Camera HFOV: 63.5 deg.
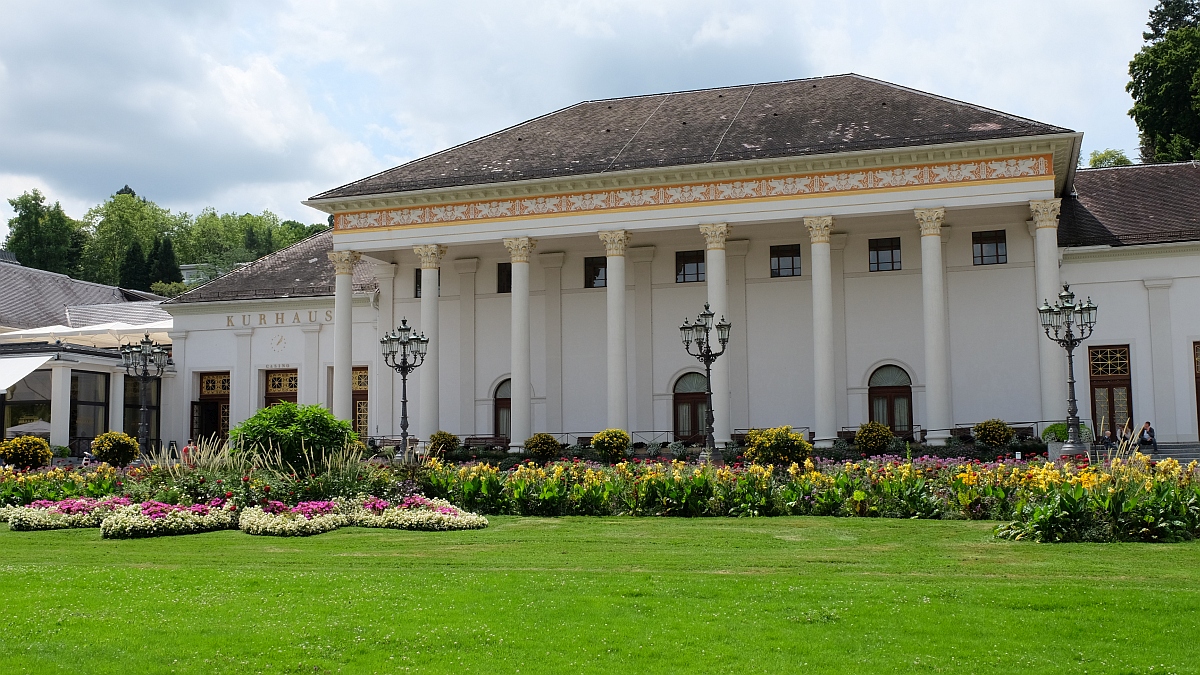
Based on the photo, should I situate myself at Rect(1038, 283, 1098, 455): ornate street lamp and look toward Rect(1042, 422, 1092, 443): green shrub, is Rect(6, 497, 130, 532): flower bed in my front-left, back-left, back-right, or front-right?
back-left

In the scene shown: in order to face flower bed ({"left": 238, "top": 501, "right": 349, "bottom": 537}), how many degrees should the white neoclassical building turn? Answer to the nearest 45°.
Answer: approximately 45° to its right

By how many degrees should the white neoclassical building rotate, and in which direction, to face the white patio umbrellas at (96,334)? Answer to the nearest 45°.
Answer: approximately 90° to its right

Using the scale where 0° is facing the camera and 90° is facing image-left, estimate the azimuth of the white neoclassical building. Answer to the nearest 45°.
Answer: approximately 0°

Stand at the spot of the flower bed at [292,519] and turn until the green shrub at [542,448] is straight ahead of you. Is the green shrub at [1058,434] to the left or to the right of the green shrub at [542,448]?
right

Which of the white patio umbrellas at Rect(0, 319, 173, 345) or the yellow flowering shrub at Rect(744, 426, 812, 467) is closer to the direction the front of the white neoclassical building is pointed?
the yellow flowering shrub

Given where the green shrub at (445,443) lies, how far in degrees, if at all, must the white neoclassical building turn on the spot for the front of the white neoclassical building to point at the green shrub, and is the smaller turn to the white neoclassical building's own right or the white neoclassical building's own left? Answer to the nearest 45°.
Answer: approximately 90° to the white neoclassical building's own right

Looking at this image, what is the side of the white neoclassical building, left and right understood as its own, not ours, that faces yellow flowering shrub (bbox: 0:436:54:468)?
right

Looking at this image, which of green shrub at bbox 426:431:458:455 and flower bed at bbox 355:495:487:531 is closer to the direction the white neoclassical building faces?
the flower bed

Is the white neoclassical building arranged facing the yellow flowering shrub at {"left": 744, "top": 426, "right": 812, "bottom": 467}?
yes

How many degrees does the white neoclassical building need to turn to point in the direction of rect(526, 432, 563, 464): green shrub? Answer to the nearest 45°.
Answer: approximately 45° to its right
